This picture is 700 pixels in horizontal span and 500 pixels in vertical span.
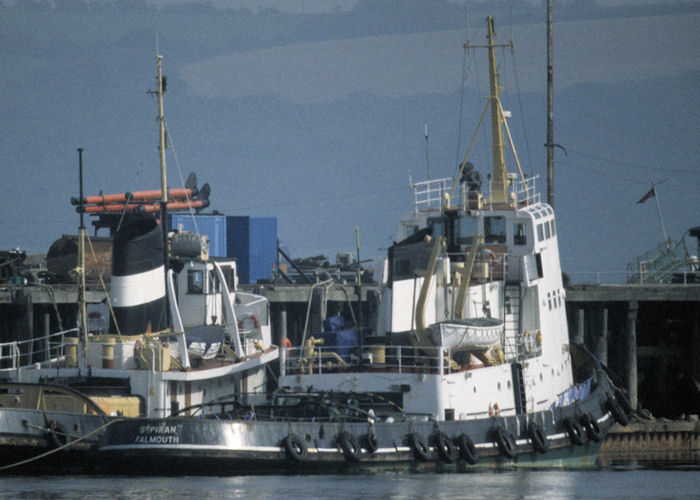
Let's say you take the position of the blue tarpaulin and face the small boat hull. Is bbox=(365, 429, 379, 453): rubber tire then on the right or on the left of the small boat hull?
right

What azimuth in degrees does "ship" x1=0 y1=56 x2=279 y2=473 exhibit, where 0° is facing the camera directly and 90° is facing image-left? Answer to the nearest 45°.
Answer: approximately 225°

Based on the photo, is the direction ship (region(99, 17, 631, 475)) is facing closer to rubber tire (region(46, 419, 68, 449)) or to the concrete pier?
the concrete pier

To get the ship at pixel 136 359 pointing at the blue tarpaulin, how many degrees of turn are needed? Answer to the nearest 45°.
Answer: approximately 45° to its right

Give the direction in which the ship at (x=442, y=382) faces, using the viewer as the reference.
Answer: facing away from the viewer and to the right of the viewer

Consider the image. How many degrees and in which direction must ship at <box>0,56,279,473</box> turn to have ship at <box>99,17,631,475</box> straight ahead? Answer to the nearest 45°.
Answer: approximately 45° to its right

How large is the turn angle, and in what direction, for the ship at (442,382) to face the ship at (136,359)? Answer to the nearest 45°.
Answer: approximately 135° to its left

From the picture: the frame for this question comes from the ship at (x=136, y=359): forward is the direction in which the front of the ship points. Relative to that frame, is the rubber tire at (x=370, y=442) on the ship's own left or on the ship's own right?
on the ship's own right

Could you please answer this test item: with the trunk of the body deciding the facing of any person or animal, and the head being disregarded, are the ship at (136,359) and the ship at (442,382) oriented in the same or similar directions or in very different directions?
same or similar directions

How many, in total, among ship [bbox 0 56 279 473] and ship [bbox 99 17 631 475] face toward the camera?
0
